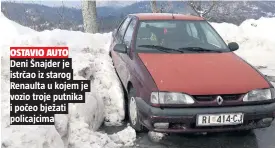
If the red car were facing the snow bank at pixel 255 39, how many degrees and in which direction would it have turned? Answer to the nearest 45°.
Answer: approximately 135° to its left

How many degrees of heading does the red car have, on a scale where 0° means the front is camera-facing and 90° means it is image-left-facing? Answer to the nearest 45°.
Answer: approximately 315°

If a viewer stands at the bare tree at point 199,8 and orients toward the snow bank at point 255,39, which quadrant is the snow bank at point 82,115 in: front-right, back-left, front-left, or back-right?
front-right

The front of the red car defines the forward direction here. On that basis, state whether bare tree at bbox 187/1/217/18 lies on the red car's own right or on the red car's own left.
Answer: on the red car's own left

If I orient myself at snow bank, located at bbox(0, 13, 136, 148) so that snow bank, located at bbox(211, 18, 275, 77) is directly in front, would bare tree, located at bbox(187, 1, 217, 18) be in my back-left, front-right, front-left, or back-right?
front-left

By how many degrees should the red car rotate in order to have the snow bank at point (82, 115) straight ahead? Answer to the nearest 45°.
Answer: approximately 135° to its right

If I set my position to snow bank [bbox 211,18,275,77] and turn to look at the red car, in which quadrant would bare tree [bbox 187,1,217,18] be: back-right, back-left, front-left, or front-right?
back-right
